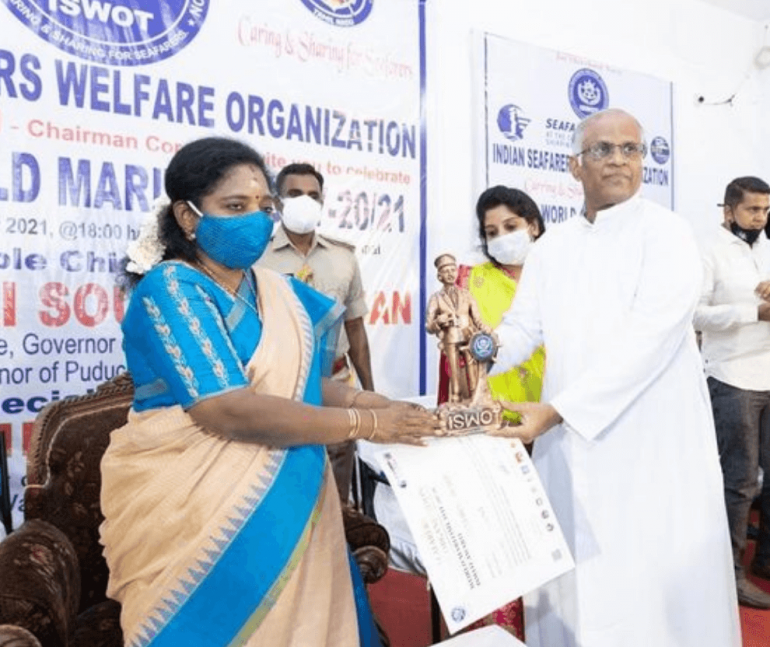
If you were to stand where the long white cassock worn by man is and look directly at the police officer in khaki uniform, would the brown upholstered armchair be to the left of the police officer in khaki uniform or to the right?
left

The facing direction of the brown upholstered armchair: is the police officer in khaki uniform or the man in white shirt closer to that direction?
the man in white shirt

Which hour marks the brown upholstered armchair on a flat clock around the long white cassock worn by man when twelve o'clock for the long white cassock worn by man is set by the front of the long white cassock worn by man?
The brown upholstered armchair is roughly at 1 o'clock from the long white cassock worn by man.

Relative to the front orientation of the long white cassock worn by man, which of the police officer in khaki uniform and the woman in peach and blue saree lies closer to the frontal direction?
the woman in peach and blue saree

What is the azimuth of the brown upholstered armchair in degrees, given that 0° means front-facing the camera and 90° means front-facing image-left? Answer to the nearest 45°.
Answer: approximately 315°

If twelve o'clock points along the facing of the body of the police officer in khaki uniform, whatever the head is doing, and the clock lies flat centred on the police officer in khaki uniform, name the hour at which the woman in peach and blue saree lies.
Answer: The woman in peach and blue saree is roughly at 12 o'clock from the police officer in khaki uniform.

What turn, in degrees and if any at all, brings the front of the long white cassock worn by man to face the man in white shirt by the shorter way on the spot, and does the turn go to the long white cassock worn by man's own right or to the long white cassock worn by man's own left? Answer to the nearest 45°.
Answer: approximately 135° to the long white cassock worn by man's own right

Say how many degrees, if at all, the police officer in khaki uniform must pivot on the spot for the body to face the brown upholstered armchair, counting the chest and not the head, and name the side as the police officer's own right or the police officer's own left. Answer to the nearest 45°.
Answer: approximately 45° to the police officer's own right

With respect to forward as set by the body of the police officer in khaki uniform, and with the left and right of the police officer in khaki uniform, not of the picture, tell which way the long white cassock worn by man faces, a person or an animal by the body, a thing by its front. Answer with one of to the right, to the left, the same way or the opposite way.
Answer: to the right

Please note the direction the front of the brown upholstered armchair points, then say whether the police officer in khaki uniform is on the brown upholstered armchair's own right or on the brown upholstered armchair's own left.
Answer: on the brown upholstered armchair's own left
